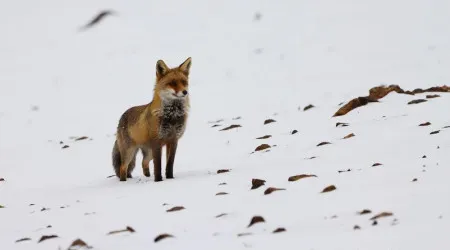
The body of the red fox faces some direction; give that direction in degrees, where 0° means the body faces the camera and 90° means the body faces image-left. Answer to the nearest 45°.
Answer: approximately 315°

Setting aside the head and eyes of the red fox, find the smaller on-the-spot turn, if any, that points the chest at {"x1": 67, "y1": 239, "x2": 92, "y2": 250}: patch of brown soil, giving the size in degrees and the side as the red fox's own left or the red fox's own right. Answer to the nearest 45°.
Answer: approximately 45° to the red fox's own right

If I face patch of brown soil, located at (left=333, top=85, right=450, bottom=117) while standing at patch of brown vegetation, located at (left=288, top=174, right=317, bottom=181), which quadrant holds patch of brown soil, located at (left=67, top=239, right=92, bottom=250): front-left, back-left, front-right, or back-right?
back-left

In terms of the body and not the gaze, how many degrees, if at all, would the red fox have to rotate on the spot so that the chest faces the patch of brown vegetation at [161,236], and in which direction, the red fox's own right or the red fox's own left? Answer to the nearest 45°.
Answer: approximately 45° to the red fox's own right

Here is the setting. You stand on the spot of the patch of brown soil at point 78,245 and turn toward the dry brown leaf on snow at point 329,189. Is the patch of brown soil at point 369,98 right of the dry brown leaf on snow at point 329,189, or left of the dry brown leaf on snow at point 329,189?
left

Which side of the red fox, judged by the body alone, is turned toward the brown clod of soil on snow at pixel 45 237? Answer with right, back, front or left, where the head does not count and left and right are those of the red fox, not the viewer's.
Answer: right

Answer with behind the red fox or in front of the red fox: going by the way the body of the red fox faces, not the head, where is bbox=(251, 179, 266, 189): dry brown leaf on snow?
in front

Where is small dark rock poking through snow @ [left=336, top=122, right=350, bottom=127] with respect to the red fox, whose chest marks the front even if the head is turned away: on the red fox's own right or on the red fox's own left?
on the red fox's own left

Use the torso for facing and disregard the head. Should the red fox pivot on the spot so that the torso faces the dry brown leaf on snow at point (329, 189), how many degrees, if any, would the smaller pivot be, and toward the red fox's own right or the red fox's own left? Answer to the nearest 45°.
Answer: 0° — it already faces it

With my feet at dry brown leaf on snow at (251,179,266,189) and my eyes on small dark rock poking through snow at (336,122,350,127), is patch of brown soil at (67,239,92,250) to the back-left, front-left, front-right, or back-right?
back-left
